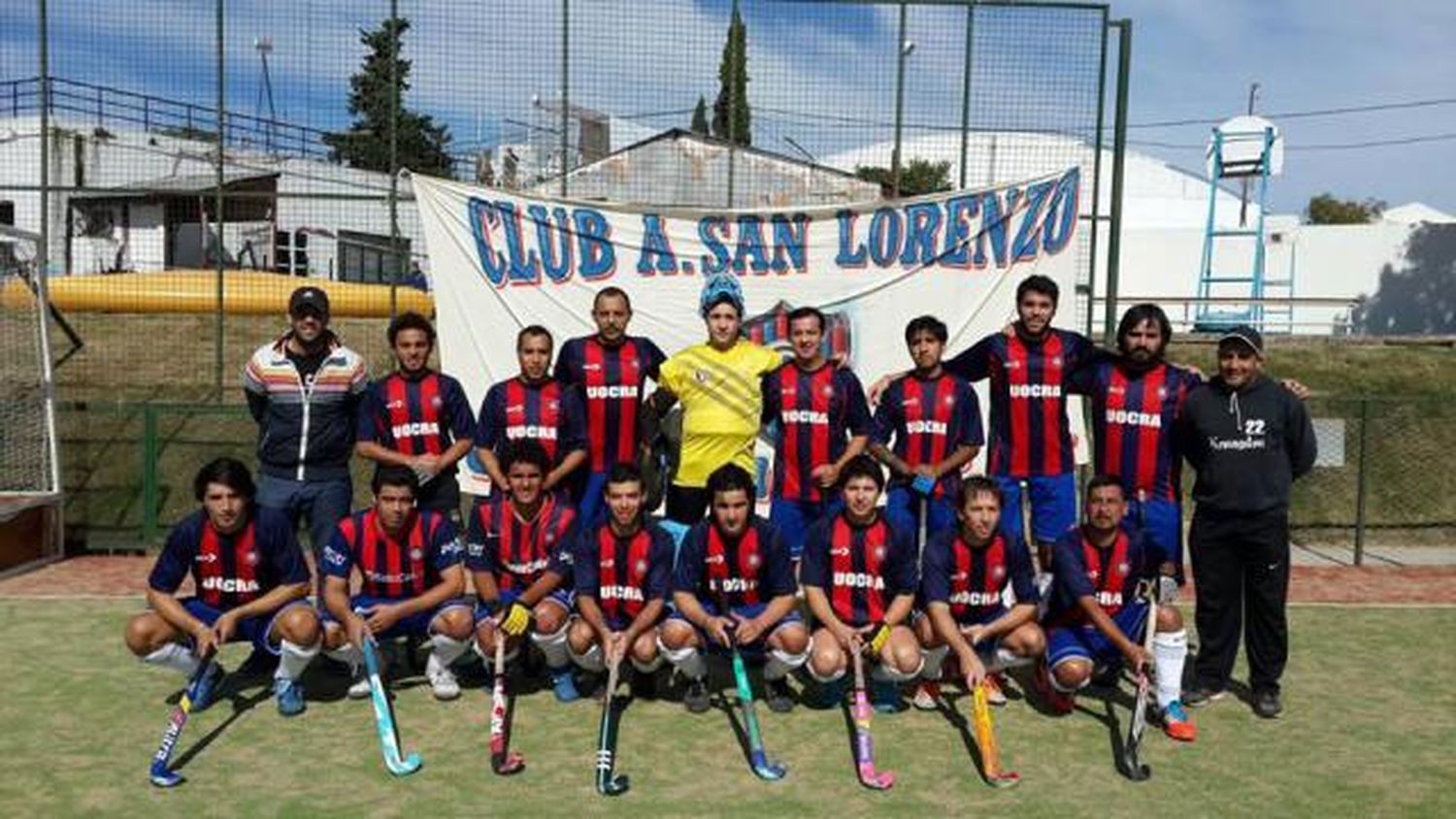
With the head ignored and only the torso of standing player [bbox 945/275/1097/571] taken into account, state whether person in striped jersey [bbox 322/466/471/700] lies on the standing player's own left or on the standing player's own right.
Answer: on the standing player's own right

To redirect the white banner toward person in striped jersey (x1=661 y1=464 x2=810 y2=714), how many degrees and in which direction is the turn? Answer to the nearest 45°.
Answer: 0° — it already faces them

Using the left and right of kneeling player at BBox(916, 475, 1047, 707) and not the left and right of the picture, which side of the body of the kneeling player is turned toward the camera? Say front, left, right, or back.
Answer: front

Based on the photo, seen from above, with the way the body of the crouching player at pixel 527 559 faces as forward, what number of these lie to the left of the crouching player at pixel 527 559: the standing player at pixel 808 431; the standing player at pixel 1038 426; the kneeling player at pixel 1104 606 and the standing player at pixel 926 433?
4

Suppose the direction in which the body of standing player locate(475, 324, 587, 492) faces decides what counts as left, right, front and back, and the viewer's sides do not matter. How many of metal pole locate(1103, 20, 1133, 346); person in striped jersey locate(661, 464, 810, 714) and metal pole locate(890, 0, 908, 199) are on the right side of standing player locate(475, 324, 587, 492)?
0

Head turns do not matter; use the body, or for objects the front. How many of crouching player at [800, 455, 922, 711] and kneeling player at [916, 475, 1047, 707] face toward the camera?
2

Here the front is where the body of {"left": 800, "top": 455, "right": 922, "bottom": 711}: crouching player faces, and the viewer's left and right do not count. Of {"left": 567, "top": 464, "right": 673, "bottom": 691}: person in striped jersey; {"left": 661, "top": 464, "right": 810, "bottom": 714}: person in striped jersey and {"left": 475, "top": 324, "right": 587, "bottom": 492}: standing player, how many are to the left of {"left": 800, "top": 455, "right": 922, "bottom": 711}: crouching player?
0

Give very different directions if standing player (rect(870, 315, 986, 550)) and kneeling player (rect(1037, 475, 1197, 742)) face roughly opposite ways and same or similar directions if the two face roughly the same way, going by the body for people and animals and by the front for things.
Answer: same or similar directions

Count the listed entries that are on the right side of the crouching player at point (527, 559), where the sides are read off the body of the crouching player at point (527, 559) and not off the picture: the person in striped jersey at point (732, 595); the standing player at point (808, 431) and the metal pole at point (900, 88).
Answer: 0

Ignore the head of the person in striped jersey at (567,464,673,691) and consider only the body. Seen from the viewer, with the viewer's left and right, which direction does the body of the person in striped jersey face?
facing the viewer

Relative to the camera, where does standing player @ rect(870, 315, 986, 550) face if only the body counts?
toward the camera

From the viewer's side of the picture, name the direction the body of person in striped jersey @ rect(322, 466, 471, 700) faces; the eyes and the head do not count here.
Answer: toward the camera

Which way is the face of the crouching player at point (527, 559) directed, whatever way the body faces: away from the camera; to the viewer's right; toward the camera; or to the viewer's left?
toward the camera

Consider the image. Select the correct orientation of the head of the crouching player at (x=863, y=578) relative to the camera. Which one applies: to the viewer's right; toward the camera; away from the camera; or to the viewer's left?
toward the camera

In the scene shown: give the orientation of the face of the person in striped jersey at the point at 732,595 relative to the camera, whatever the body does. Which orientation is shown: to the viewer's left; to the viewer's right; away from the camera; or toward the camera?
toward the camera

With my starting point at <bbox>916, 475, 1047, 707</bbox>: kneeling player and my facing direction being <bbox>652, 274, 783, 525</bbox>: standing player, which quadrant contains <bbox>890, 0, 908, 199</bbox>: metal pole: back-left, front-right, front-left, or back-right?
front-right

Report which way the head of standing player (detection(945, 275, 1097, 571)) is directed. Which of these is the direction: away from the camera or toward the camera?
toward the camera
